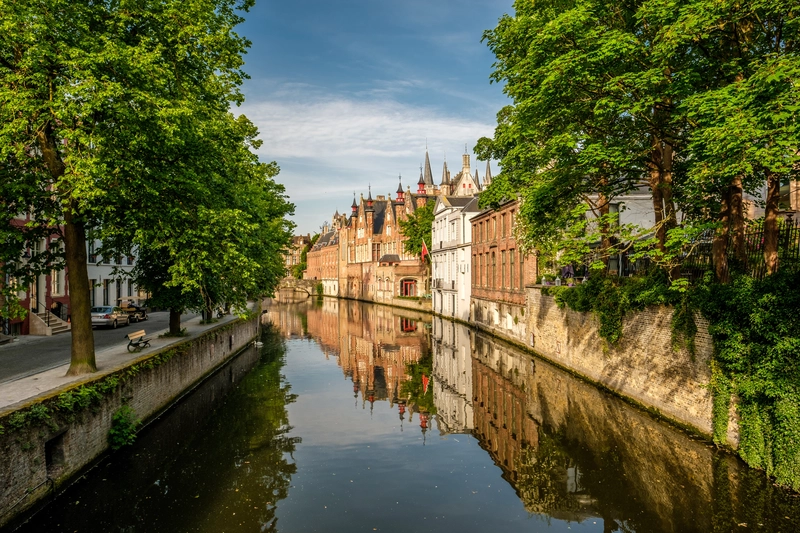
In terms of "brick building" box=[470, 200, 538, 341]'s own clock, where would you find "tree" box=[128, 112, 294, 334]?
The tree is roughly at 11 o'clock from the brick building.

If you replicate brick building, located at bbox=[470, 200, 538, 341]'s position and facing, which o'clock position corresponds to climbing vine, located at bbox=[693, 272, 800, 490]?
The climbing vine is roughly at 10 o'clock from the brick building.

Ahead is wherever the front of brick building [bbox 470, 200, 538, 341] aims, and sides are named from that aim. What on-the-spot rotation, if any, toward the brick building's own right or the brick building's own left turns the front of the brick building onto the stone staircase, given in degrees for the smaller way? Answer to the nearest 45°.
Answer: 0° — it already faces it

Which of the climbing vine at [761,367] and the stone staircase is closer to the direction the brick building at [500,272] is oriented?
the stone staircase

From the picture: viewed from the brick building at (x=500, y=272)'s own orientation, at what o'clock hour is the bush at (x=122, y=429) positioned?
The bush is roughly at 11 o'clock from the brick building.

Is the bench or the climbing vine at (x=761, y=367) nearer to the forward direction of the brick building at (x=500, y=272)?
the bench

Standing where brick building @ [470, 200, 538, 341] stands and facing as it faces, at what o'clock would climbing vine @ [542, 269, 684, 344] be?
The climbing vine is roughly at 10 o'clock from the brick building.

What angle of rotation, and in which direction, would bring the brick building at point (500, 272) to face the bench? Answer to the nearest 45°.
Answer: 0° — it already faces it

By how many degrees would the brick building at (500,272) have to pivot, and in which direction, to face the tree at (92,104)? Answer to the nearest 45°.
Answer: approximately 45° to its left

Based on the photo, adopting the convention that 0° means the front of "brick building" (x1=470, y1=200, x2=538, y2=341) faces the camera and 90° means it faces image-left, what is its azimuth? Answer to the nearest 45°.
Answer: approximately 45°
